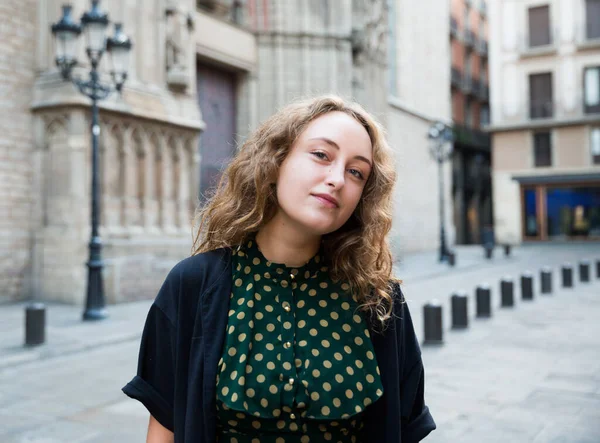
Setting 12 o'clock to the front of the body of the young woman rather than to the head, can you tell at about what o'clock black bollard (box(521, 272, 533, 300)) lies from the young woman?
The black bollard is roughly at 7 o'clock from the young woman.

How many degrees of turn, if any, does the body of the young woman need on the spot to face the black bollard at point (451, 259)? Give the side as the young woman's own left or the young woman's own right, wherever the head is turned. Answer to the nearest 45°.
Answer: approximately 180°

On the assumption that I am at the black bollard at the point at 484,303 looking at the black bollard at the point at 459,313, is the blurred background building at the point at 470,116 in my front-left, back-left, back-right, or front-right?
back-right

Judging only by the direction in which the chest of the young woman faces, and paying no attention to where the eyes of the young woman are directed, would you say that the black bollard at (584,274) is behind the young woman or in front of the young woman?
behind

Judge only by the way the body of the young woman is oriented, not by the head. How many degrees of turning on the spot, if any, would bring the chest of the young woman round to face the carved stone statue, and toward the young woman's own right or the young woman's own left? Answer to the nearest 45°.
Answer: approximately 180°

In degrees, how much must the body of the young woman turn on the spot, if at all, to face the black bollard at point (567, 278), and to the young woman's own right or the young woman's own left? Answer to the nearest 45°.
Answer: approximately 135° to the young woman's own left

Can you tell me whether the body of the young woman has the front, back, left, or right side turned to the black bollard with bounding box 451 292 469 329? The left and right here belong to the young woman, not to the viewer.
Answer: back

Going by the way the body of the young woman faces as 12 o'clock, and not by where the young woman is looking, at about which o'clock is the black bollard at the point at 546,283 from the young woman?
The black bollard is roughly at 7 o'clock from the young woman.

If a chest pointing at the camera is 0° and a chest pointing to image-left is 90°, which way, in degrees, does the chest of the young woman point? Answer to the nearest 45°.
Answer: approximately 0°
